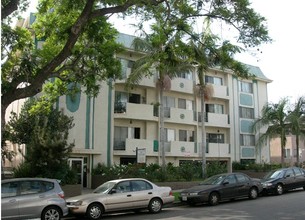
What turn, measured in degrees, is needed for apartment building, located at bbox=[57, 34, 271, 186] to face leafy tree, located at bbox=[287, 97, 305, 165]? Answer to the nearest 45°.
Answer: approximately 45° to its left

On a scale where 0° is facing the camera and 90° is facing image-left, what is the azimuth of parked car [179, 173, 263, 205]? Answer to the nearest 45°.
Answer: approximately 45°

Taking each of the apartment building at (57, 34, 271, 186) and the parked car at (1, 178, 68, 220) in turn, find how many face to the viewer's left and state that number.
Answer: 1

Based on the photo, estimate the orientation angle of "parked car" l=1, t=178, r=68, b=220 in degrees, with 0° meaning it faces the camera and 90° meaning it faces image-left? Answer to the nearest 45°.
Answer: approximately 90°

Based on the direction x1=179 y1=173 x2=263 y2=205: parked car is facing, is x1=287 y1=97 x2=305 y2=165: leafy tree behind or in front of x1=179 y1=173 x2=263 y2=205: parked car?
behind

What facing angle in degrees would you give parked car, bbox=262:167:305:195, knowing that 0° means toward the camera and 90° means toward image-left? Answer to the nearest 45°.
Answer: approximately 45°

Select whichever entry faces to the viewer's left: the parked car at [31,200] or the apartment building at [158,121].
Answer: the parked car

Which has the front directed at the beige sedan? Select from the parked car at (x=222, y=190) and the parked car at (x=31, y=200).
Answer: the parked car at (x=222, y=190)

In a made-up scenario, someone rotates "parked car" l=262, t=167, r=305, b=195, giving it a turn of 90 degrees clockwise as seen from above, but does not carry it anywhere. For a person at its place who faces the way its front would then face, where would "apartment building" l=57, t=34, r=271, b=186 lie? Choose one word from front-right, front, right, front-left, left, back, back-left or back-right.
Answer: front

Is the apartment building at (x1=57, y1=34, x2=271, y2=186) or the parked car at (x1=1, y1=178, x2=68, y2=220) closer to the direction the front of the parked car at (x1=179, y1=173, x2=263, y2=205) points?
the parked car

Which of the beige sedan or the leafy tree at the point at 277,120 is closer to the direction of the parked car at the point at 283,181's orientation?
the beige sedan

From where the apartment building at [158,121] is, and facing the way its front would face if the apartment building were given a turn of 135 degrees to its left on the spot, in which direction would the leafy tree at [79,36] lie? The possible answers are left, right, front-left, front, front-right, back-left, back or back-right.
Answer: back

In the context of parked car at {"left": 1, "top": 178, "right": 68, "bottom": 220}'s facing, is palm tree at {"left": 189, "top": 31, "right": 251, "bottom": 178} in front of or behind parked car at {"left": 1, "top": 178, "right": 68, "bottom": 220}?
behind

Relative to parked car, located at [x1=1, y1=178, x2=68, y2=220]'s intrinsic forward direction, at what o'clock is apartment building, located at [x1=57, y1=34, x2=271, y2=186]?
The apartment building is roughly at 4 o'clock from the parked car.

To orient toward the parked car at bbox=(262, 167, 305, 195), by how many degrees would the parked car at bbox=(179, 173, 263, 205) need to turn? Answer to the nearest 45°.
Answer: approximately 180°
